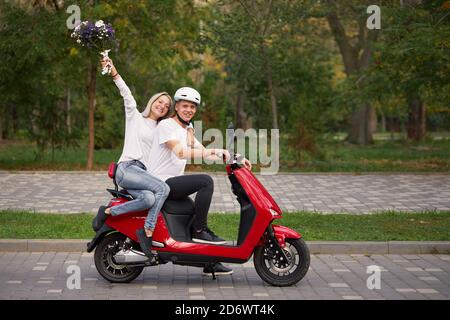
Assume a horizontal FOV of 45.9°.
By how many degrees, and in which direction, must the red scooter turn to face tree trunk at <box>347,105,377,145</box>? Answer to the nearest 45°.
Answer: approximately 90° to its left

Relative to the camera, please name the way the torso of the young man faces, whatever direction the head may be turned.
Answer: to the viewer's right

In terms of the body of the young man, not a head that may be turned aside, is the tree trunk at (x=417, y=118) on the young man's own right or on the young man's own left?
on the young man's own left

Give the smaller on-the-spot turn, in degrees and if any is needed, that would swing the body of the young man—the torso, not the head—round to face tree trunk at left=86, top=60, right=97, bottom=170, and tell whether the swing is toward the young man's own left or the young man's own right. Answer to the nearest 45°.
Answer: approximately 90° to the young man's own left

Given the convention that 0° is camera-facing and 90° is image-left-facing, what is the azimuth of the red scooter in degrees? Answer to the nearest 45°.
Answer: approximately 270°

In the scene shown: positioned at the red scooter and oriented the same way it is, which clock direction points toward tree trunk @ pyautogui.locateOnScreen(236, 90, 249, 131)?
The tree trunk is roughly at 9 o'clock from the red scooter.
